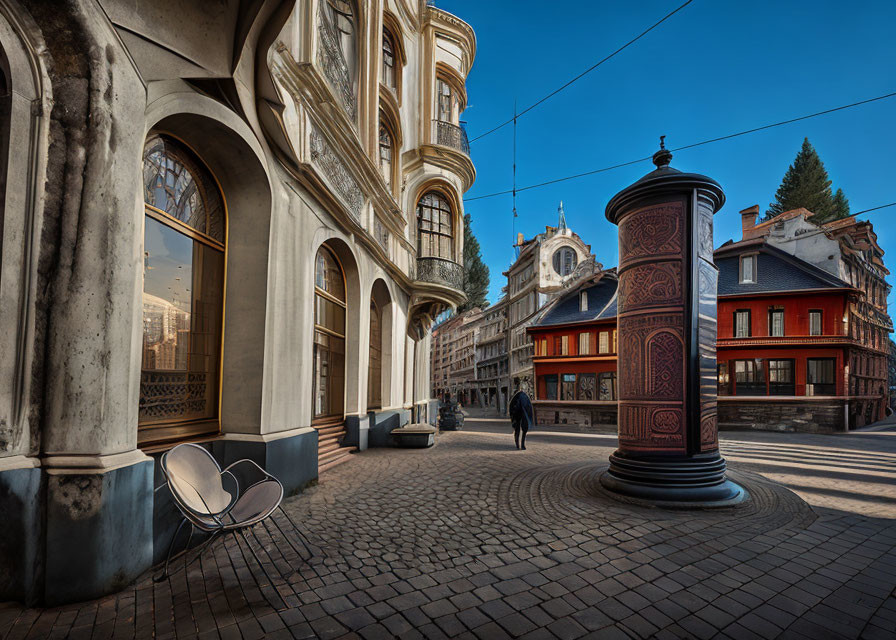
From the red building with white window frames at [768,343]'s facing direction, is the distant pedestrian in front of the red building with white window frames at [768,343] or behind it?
in front

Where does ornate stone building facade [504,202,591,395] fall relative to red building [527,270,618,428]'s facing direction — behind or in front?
behind

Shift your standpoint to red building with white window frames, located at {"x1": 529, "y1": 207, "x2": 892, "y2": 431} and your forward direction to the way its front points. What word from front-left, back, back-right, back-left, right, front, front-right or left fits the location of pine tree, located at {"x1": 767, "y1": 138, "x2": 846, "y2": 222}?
back

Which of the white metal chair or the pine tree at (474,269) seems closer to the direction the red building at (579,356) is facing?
the white metal chair

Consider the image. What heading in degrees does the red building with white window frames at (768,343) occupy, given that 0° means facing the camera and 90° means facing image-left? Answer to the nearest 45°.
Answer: approximately 0°
